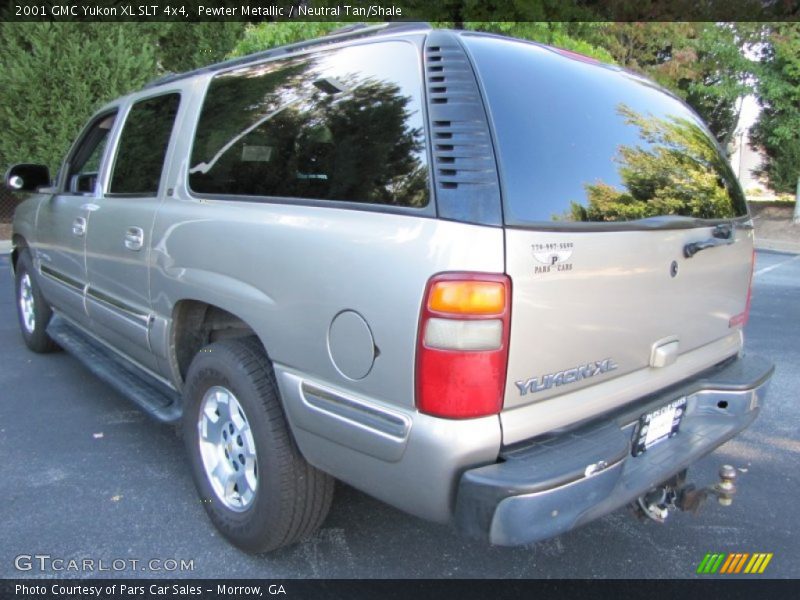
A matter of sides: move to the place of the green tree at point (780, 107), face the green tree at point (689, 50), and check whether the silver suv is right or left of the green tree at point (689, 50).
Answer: left

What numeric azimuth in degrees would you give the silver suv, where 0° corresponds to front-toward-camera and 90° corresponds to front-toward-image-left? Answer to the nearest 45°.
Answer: approximately 135°

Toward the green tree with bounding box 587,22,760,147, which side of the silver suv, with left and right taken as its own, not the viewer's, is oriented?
right

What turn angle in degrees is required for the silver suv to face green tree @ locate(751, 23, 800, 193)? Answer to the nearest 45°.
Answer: approximately 90° to its right

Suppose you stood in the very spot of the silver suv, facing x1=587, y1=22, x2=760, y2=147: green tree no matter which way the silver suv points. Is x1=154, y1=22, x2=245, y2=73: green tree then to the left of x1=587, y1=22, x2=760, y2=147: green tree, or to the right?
left

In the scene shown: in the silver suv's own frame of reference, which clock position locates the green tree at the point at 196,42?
The green tree is roughly at 1 o'clock from the silver suv.
